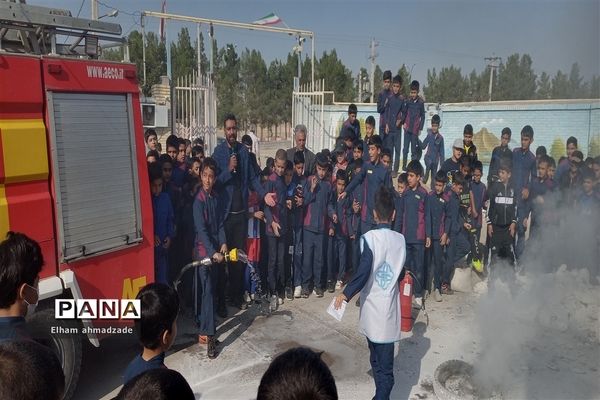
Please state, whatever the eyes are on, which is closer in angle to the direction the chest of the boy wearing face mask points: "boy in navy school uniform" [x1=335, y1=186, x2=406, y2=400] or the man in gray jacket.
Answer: the man in gray jacket

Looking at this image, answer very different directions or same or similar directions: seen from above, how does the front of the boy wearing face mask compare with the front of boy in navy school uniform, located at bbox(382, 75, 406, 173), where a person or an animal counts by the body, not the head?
very different directions

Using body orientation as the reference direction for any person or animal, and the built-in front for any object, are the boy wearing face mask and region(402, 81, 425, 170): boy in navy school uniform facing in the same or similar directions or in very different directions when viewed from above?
very different directions

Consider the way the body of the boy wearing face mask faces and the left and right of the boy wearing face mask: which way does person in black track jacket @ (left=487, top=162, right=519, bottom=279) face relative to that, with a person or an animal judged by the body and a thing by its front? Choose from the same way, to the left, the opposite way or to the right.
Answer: the opposite way

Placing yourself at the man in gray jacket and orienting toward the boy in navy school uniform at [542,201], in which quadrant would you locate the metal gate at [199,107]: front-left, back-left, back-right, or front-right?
back-left

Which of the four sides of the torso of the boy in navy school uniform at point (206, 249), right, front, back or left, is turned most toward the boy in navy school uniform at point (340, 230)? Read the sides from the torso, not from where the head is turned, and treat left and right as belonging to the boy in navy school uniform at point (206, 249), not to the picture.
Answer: left

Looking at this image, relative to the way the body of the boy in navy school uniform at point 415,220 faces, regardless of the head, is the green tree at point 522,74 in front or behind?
behind

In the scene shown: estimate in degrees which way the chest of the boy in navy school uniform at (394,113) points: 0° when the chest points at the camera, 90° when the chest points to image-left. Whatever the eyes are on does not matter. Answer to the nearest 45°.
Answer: approximately 0°

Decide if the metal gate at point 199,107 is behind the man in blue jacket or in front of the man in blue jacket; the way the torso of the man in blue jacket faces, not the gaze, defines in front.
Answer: behind

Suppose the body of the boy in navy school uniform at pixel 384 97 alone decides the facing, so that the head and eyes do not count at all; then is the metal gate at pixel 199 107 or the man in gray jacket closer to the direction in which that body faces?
the man in gray jacket

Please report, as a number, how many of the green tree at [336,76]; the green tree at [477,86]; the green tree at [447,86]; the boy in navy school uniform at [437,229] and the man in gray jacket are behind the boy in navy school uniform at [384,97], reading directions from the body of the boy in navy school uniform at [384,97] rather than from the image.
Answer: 3

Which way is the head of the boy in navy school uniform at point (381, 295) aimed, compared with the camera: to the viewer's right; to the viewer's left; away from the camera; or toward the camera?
away from the camera

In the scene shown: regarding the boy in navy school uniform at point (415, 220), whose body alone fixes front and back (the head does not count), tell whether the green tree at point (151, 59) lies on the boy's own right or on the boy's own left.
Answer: on the boy's own right
